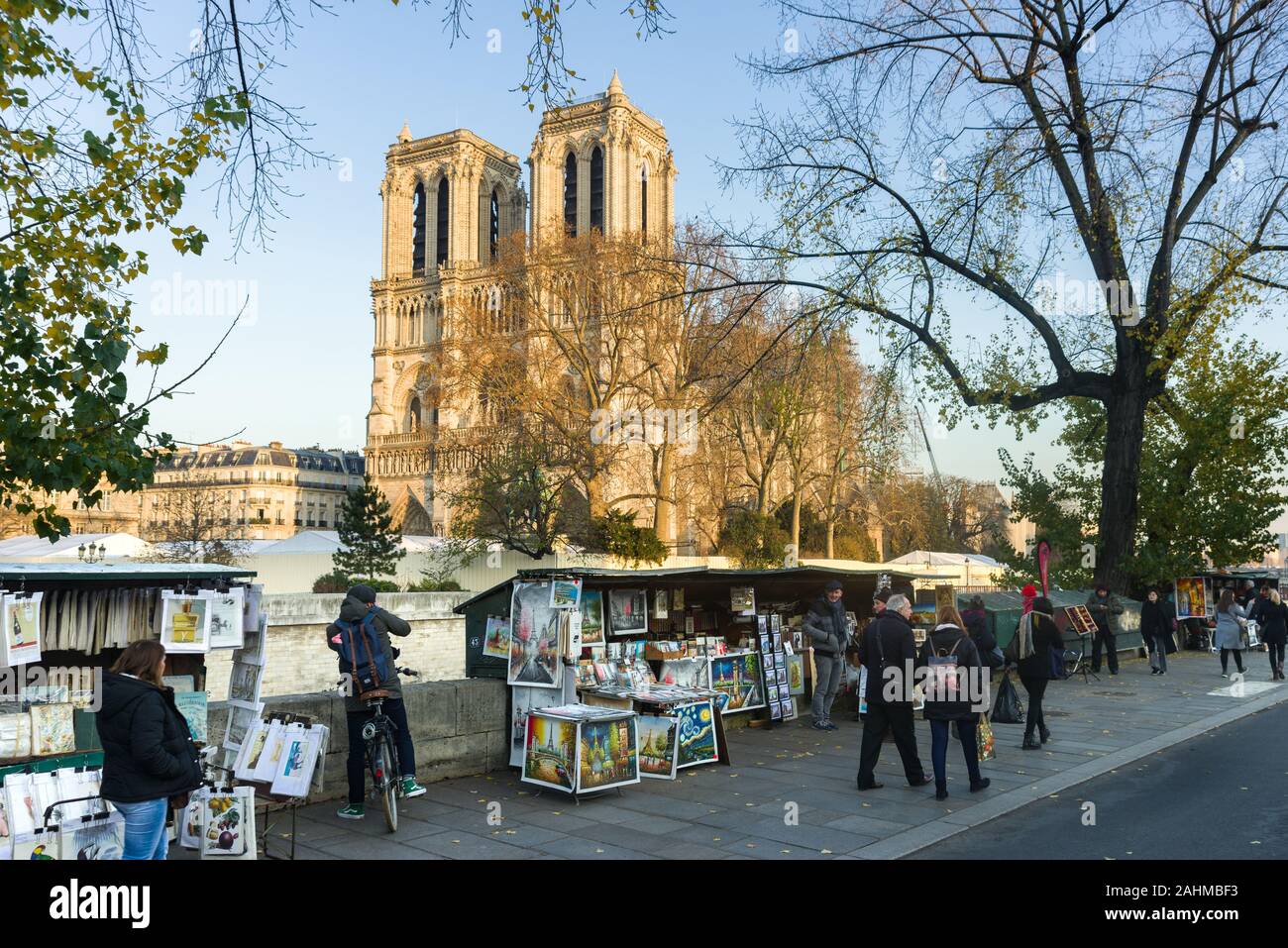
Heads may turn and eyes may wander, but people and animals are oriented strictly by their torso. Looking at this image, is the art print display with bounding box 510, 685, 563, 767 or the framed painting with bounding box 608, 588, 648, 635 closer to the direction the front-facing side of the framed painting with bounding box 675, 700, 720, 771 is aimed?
the art print display

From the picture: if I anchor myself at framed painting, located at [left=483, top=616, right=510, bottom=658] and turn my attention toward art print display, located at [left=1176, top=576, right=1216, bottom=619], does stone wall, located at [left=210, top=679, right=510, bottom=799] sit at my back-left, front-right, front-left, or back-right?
back-right

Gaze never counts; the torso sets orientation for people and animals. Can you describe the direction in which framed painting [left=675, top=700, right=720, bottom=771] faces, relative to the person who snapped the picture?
facing the viewer

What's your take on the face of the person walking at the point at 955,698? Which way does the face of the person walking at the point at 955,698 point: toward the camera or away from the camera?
away from the camera

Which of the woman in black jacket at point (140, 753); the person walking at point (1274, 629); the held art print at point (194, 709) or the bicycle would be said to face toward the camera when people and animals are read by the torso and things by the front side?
the held art print

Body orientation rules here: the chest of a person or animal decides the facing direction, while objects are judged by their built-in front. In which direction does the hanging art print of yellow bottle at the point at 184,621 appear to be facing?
toward the camera

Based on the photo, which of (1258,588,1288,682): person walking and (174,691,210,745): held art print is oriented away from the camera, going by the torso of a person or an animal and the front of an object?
the person walking

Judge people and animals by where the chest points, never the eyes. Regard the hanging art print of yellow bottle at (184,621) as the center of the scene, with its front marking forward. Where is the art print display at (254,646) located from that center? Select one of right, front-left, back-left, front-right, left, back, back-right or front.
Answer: back-left

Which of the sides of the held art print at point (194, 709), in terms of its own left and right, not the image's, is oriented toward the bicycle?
left

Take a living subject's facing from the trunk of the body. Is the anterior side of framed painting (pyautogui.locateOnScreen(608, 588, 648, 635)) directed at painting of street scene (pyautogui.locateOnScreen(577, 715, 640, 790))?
yes

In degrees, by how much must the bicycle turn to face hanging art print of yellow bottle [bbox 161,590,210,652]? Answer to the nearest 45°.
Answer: approximately 90° to its left

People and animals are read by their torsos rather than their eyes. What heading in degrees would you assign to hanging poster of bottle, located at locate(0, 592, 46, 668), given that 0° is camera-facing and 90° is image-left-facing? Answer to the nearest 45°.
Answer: approximately 315°

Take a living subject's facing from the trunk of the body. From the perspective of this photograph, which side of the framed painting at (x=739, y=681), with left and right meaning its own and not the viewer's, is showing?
front

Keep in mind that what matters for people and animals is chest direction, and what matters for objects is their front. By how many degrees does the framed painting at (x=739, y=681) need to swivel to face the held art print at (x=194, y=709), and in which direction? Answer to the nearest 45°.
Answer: approximately 45° to its right

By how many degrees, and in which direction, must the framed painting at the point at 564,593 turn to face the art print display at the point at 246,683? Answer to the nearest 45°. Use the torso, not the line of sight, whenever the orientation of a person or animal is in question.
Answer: approximately 45° to its right

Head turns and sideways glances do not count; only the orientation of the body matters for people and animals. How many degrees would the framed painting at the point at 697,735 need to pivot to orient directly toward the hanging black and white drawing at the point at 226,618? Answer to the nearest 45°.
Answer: approximately 45° to its right
